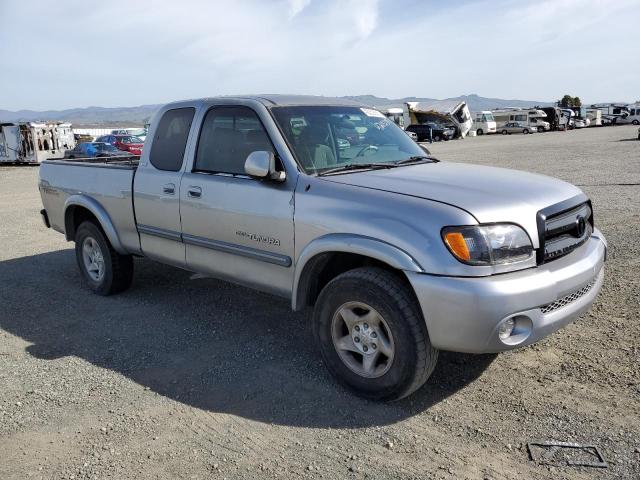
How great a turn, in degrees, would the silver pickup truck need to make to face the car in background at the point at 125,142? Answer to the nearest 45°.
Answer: approximately 135° to its left

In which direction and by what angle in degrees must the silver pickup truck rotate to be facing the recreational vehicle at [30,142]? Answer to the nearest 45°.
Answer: approximately 180°

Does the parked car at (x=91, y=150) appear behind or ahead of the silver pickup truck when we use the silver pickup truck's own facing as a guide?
behind

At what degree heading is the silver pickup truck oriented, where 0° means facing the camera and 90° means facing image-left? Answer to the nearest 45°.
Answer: approximately 315°
